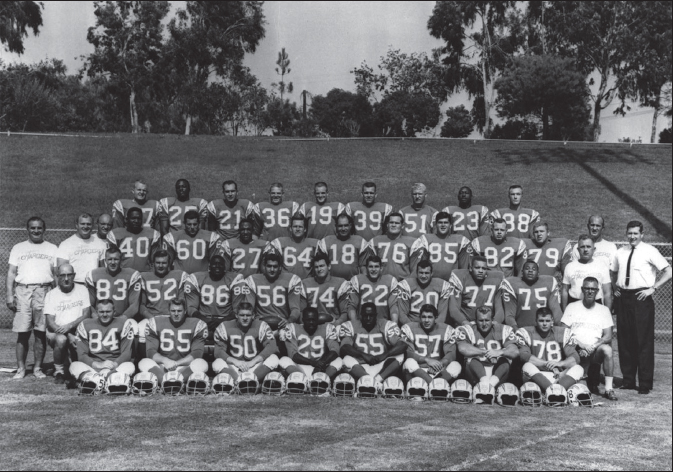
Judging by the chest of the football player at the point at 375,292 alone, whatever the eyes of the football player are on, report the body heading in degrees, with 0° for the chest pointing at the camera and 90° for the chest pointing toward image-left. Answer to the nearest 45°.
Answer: approximately 0°

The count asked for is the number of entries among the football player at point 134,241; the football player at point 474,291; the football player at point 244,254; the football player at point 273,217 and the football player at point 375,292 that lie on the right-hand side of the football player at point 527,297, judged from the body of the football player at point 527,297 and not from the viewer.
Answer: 5

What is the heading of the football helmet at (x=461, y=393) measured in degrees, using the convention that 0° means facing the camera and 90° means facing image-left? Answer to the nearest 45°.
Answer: approximately 0°

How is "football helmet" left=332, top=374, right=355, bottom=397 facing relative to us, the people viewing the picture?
facing the viewer

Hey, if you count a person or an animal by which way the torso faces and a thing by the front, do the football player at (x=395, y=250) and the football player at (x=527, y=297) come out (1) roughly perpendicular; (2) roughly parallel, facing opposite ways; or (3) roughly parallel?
roughly parallel

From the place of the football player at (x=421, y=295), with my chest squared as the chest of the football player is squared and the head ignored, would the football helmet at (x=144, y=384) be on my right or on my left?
on my right

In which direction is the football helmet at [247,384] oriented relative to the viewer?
toward the camera

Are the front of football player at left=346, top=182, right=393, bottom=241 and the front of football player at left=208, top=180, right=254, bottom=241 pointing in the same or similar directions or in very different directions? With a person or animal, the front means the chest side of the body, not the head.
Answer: same or similar directions

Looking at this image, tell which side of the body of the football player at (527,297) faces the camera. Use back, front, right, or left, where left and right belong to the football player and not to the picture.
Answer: front

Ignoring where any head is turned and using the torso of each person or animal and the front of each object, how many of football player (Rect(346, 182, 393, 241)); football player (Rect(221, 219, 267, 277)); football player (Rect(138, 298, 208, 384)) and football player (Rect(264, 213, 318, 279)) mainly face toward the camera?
4

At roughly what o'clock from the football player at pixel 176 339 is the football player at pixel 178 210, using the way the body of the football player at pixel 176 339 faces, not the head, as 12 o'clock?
the football player at pixel 178 210 is roughly at 6 o'clock from the football player at pixel 176 339.

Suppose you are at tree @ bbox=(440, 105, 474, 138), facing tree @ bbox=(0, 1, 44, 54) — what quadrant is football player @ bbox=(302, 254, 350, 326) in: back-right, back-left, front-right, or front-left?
front-left

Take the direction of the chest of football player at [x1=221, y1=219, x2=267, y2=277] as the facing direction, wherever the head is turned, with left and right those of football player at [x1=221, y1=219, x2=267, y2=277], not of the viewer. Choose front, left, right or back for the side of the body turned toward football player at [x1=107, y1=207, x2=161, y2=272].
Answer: right

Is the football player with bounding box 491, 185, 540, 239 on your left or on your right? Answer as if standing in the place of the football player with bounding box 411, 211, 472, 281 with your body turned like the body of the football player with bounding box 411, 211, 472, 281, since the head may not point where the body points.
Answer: on your left

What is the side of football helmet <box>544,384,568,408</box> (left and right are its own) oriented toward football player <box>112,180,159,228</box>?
right

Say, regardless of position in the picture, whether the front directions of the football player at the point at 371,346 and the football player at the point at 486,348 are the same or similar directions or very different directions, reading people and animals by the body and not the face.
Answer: same or similar directions

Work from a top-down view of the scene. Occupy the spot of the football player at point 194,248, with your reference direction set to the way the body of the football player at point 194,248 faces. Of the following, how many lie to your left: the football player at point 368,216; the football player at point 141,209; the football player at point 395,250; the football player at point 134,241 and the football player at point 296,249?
3

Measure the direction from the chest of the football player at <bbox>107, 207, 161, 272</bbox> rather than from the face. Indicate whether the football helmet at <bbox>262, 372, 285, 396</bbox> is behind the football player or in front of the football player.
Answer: in front
